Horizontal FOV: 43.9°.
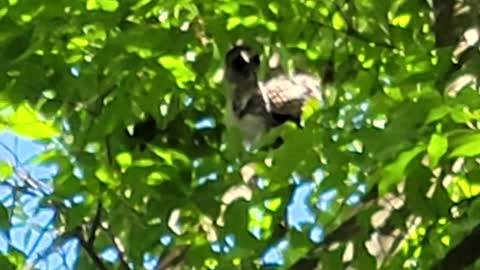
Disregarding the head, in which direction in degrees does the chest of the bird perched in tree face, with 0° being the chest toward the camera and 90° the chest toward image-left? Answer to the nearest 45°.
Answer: approximately 45°
